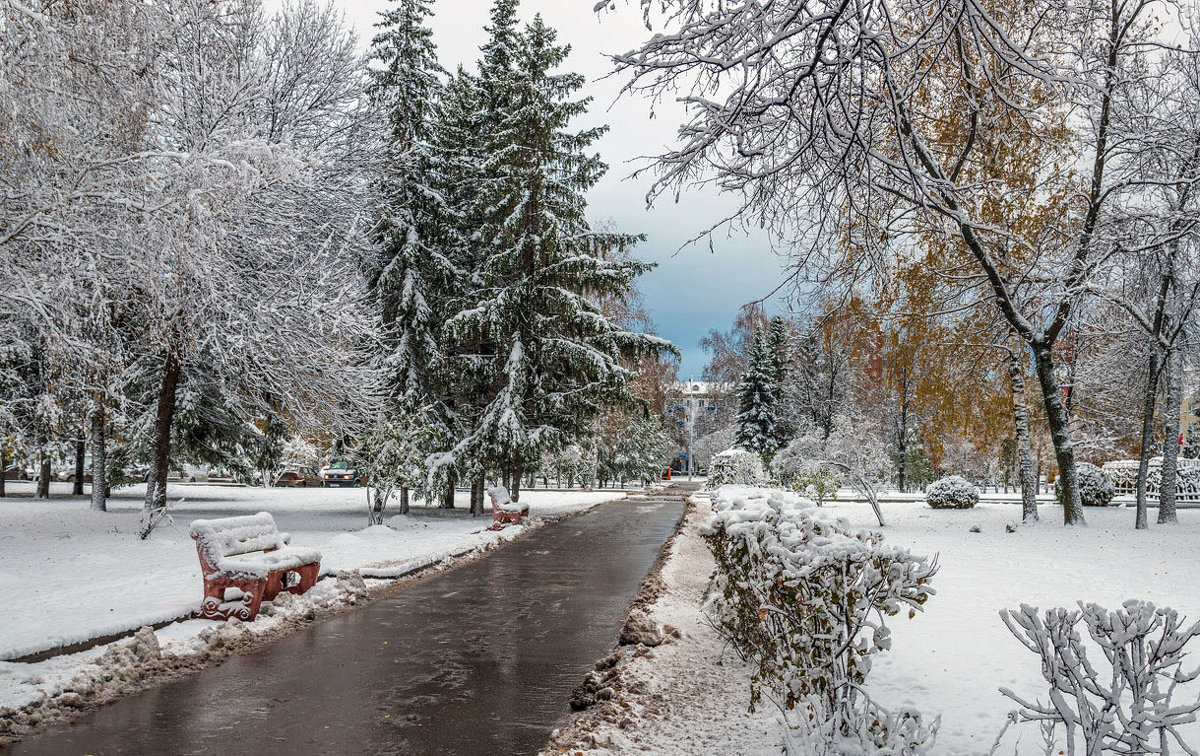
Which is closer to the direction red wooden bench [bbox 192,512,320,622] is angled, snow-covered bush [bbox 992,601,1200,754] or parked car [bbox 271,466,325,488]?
the snow-covered bush

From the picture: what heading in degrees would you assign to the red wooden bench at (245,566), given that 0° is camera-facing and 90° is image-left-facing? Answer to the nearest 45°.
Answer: approximately 315°

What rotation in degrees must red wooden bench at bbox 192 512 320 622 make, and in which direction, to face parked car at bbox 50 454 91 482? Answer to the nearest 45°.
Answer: approximately 135° to its left

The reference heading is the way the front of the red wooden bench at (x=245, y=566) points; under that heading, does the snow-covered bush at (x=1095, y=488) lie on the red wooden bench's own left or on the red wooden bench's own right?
on the red wooden bench's own left

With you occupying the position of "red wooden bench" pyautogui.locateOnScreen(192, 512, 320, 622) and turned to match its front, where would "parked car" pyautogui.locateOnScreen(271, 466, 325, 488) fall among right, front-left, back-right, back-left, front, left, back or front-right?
back-left

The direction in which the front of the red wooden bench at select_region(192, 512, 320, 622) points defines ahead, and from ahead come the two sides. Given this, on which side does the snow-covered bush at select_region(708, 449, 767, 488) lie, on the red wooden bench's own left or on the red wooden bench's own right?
on the red wooden bench's own left

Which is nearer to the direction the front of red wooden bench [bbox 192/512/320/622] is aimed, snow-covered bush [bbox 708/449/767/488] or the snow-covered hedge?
the snow-covered hedge

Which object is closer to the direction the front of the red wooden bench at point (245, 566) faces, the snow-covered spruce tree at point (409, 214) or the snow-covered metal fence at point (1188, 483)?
the snow-covered metal fence

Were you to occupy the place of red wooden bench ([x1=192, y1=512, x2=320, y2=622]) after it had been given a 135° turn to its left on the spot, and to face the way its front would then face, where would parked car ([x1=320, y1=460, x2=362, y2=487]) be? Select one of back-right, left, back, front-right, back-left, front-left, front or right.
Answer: front

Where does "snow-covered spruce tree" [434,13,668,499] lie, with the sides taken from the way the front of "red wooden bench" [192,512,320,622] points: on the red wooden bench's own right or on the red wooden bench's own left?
on the red wooden bench's own left

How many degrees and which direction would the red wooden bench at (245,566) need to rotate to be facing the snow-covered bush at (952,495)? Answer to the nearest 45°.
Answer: approximately 90° to its left
